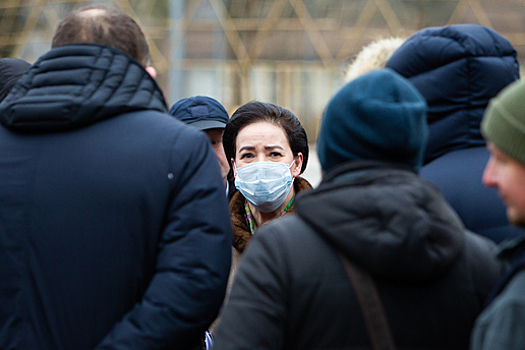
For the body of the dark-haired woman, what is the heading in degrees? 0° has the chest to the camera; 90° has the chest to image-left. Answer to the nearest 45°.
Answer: approximately 0°
